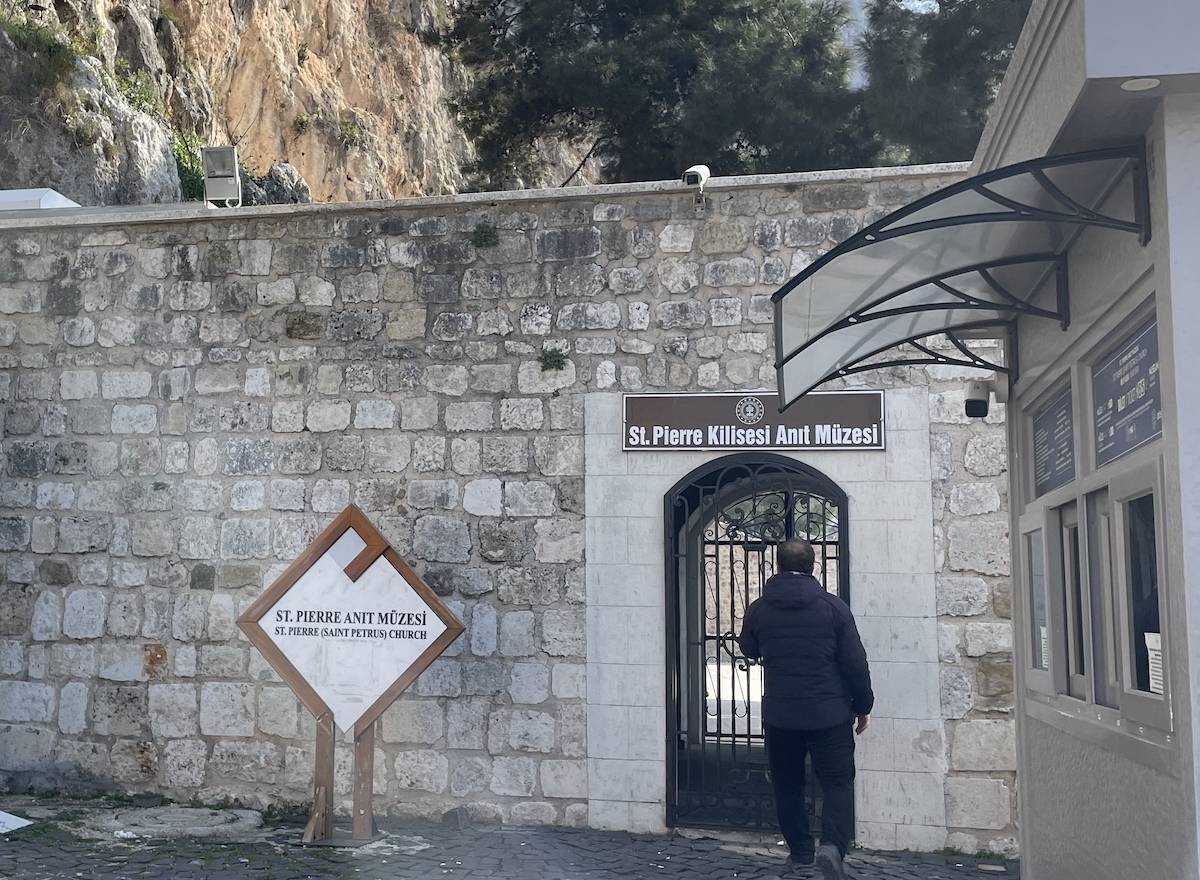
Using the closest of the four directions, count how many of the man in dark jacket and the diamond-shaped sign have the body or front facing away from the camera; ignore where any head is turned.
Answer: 1

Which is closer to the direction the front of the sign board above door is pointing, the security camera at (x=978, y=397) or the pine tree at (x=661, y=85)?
the security camera

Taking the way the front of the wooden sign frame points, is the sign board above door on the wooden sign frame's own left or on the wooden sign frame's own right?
on the wooden sign frame's own left

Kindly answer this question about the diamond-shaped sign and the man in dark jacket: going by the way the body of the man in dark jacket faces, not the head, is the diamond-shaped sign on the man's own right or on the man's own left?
on the man's own left

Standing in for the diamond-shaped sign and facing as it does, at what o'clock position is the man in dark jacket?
The man in dark jacket is roughly at 10 o'clock from the diamond-shaped sign.

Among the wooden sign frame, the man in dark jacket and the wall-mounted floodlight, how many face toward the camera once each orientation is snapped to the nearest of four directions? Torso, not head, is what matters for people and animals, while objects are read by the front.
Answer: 2

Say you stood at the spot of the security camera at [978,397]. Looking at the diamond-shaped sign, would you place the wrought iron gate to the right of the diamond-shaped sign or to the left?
right

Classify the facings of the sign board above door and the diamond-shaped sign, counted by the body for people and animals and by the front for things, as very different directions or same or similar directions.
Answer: same or similar directions

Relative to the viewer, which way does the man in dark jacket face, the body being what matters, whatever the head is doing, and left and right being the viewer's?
facing away from the viewer

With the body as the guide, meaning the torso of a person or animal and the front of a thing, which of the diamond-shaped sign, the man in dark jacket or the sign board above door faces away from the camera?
the man in dark jacket

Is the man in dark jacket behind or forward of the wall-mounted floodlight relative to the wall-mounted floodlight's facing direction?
forward

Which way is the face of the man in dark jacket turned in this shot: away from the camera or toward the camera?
away from the camera

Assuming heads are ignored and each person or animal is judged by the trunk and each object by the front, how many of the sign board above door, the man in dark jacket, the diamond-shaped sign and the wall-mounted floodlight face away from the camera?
1

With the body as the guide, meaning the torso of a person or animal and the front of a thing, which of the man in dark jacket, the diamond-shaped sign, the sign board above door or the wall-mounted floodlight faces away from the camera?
the man in dark jacket

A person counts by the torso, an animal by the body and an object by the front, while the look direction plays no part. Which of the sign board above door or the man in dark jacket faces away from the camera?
the man in dark jacket

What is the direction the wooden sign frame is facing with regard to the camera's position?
facing the viewer

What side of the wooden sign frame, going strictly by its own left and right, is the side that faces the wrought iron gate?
left
